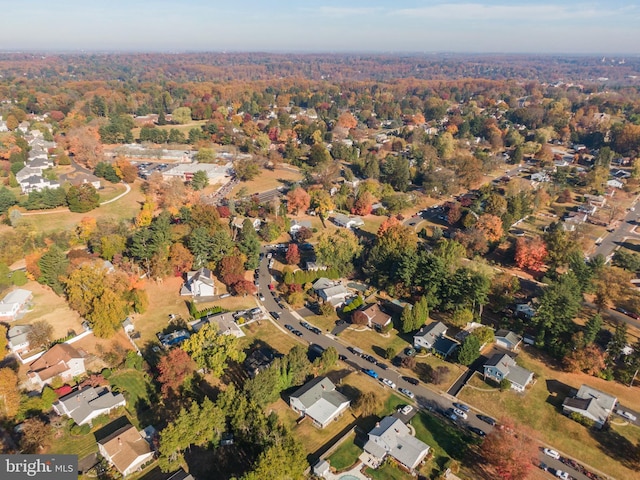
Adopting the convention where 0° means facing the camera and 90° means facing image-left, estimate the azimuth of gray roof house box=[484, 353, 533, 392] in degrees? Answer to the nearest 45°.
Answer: approximately 45°

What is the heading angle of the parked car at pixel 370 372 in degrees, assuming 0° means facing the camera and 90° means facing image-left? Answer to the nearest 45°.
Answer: approximately 315°

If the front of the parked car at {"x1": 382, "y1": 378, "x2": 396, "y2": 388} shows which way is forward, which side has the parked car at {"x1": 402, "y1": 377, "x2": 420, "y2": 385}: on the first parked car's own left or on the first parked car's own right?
on the first parked car's own left

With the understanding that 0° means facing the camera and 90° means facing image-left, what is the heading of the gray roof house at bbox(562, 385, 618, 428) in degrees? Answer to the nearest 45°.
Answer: approximately 45°

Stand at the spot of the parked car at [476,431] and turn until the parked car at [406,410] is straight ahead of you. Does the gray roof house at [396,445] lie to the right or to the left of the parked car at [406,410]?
left

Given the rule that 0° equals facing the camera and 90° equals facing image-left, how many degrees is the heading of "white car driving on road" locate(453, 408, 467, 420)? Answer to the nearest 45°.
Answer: approximately 315°

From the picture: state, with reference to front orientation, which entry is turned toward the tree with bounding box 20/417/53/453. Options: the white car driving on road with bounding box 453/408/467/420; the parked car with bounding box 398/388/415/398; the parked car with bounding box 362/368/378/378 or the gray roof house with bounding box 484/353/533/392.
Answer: the gray roof house

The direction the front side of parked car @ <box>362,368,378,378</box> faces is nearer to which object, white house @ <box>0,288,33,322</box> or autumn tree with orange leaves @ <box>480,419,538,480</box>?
the autumn tree with orange leaves

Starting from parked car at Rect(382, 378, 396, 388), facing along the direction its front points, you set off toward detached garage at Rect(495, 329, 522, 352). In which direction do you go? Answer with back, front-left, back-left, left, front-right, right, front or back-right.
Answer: left

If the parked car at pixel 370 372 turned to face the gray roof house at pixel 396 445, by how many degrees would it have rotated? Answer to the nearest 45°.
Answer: approximately 45° to its right

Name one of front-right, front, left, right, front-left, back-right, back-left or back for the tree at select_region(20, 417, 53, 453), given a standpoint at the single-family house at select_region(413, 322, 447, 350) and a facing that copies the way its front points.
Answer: front

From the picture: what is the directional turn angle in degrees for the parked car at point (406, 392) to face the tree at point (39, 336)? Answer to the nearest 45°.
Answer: approximately 135° to its right

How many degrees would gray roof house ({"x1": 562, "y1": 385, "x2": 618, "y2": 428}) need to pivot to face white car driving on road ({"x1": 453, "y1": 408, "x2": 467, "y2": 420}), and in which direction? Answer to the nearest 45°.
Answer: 0° — it already faces it

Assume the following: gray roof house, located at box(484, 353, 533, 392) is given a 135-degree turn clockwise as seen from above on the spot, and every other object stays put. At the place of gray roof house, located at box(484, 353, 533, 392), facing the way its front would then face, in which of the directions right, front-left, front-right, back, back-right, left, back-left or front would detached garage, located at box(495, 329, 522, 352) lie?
front

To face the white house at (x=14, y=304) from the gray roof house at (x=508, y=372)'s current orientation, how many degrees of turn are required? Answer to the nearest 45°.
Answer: approximately 45° to its right
